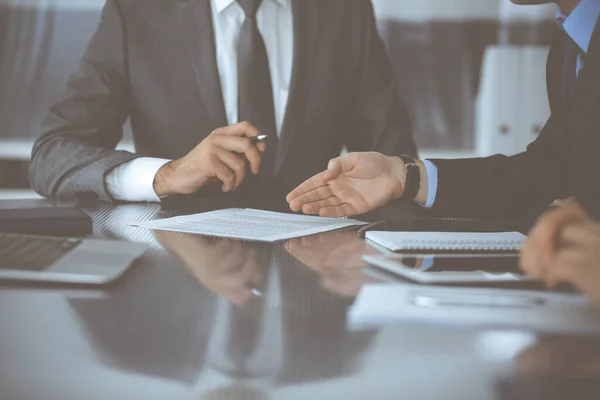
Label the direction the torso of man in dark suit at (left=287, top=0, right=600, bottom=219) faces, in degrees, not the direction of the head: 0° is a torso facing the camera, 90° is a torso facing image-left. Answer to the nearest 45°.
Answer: approximately 45°
